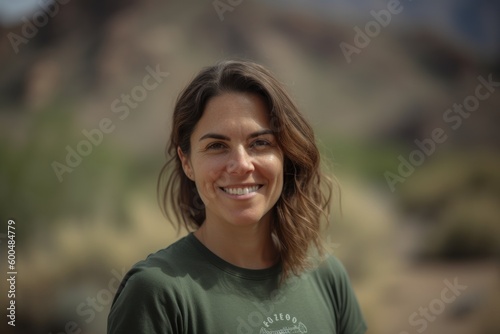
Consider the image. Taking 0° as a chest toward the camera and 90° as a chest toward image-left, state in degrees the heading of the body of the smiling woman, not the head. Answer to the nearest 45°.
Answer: approximately 315°
